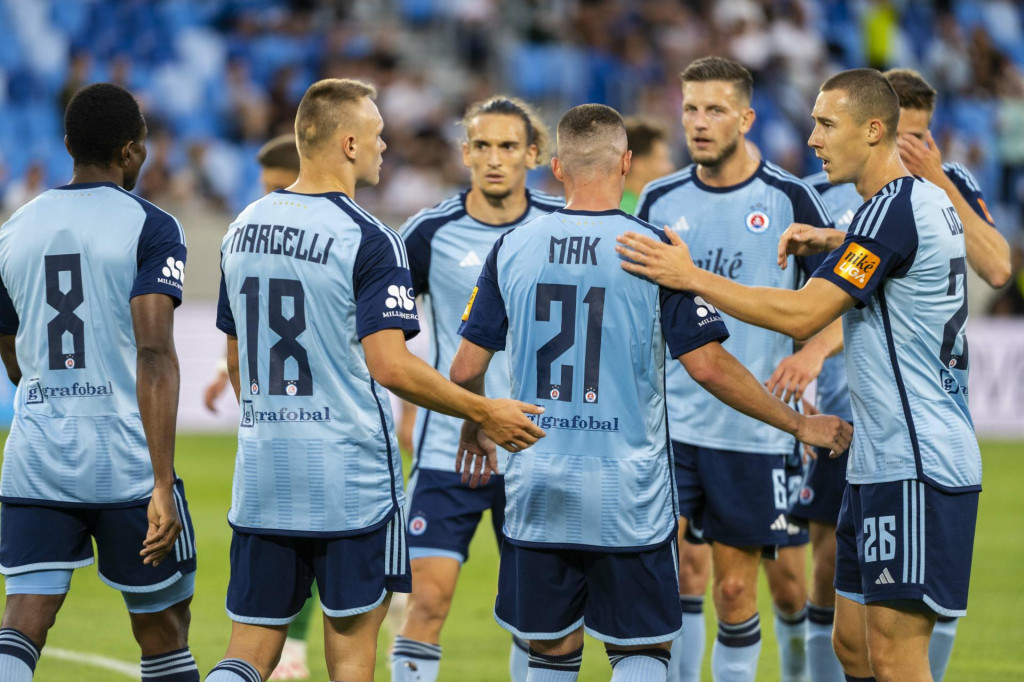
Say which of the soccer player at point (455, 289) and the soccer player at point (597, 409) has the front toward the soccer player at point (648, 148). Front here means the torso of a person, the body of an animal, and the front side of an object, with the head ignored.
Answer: the soccer player at point (597, 409)

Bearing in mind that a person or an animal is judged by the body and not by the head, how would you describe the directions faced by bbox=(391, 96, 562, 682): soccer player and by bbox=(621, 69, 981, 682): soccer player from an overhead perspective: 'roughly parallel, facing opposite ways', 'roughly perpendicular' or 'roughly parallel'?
roughly perpendicular

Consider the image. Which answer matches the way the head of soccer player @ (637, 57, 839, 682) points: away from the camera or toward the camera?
toward the camera

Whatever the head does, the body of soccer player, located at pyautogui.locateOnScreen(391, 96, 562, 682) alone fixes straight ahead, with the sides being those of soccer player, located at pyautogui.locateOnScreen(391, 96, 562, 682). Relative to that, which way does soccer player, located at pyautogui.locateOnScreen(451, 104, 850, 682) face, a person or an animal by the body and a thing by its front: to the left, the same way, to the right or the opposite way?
the opposite way

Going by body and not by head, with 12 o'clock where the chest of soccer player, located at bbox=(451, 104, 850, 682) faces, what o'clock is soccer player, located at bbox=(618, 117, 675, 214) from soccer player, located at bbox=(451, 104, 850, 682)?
soccer player, located at bbox=(618, 117, 675, 214) is roughly at 12 o'clock from soccer player, located at bbox=(451, 104, 850, 682).

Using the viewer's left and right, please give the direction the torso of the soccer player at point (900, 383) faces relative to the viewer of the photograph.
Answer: facing to the left of the viewer

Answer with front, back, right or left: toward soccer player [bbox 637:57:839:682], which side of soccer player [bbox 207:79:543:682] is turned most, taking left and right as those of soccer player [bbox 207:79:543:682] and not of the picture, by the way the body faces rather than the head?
front

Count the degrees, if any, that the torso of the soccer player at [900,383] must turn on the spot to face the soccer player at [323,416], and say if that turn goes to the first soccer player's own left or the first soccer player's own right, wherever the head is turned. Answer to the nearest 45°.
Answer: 0° — they already face them

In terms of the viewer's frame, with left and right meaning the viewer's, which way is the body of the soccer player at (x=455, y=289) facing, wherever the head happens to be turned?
facing the viewer

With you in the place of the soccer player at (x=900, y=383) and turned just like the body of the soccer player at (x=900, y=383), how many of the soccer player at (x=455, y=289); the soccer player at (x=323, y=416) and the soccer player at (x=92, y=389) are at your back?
0

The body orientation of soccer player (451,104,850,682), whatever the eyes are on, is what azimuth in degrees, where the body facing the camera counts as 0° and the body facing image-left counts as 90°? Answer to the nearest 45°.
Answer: approximately 180°

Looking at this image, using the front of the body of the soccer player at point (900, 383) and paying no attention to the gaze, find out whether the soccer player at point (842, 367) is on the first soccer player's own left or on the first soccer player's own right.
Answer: on the first soccer player's own right

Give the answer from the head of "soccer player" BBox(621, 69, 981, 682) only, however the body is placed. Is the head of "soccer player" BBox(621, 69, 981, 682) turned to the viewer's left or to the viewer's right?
to the viewer's left

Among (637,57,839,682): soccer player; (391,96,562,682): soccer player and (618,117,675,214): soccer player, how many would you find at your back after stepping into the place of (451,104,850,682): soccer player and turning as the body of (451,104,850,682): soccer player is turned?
0

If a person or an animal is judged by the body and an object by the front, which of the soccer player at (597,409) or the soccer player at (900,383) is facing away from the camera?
the soccer player at (597,409)

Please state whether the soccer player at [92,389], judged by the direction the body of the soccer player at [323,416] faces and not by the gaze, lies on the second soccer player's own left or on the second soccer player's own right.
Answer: on the second soccer player's own left

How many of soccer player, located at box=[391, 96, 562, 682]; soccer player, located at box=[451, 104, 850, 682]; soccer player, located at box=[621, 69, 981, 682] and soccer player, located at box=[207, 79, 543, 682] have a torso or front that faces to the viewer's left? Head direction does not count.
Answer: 1

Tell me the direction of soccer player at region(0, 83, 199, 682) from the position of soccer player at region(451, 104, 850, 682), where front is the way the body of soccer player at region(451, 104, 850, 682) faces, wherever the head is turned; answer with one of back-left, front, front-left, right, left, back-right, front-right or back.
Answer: left

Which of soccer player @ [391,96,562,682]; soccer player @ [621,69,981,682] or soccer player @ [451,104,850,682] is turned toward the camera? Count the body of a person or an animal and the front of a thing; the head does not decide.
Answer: soccer player @ [391,96,562,682]

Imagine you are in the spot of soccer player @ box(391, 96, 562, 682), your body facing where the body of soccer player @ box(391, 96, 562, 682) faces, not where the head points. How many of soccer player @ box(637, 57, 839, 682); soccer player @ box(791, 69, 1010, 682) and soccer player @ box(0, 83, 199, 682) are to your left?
2
